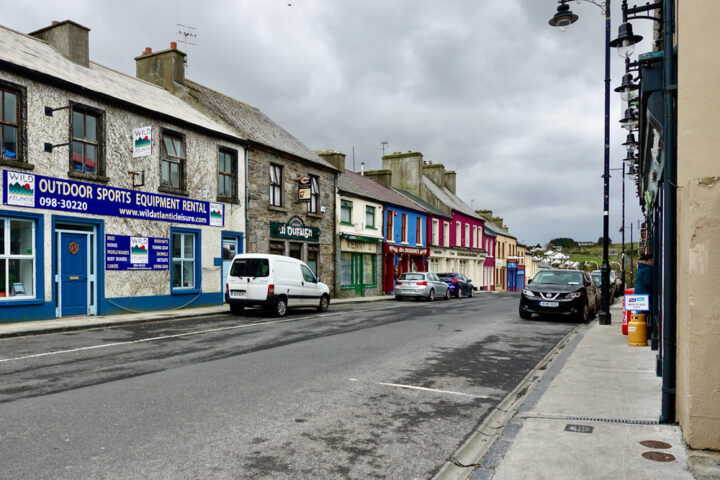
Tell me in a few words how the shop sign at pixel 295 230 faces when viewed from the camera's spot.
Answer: facing the viewer and to the right of the viewer

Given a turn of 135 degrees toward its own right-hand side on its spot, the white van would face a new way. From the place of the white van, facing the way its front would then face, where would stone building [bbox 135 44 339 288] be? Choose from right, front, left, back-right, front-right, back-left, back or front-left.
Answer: back

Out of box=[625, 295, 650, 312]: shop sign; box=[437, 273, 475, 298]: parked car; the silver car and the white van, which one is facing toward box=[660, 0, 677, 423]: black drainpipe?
the shop sign

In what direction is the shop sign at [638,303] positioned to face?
toward the camera

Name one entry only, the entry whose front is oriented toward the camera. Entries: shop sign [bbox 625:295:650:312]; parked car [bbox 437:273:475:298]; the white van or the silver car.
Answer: the shop sign

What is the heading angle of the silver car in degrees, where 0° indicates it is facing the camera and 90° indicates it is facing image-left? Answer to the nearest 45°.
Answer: approximately 225°

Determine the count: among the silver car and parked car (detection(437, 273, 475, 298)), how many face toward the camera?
0

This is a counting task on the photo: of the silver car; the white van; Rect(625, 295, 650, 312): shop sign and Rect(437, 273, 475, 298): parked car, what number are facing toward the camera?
1

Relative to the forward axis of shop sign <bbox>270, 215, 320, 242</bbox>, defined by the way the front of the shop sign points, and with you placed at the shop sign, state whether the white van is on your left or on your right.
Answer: on your right

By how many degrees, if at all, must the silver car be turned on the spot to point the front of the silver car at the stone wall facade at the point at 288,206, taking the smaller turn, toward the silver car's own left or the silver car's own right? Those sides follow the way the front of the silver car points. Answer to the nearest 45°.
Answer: approximately 180°

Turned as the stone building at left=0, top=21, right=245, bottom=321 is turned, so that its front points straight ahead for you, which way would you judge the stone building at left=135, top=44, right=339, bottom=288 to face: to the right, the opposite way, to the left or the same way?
the same way

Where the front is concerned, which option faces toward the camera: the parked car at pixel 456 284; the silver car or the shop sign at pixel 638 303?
the shop sign

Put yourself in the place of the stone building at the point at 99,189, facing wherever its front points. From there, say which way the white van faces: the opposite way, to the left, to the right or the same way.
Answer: to the left

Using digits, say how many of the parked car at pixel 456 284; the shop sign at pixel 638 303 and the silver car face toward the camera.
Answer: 1

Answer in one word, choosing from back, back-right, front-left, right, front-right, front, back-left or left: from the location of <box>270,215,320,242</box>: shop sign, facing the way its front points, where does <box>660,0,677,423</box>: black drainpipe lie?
front-right

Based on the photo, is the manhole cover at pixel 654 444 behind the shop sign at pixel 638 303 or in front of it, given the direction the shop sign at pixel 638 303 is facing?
in front
